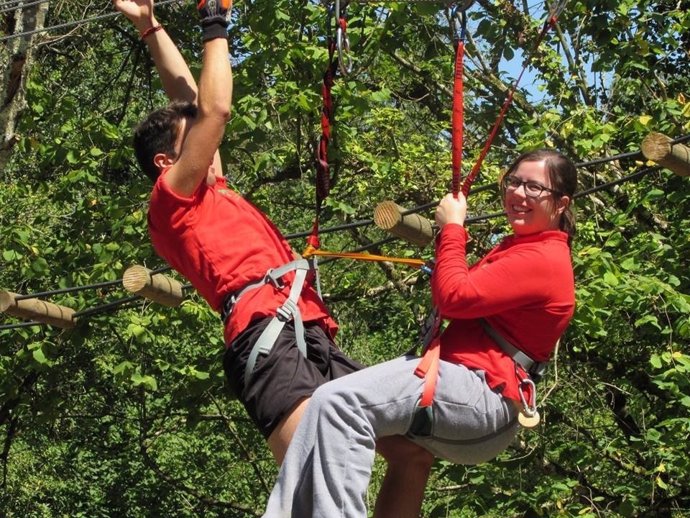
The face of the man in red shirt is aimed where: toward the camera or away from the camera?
away from the camera

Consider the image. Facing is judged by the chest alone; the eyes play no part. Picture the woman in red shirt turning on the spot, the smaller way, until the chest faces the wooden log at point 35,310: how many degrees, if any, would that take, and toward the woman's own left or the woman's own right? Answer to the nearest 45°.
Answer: approximately 45° to the woman's own right

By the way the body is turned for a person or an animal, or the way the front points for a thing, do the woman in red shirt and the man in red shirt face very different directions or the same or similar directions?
very different directions

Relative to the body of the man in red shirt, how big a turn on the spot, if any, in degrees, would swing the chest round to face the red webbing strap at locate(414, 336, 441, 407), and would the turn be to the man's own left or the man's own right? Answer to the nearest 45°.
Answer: approximately 45° to the man's own right

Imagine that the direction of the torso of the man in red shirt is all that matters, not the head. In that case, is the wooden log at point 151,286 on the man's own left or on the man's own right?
on the man's own left

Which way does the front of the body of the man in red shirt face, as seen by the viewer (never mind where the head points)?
to the viewer's right

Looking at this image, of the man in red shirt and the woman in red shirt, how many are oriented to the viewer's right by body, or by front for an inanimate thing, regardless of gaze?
1

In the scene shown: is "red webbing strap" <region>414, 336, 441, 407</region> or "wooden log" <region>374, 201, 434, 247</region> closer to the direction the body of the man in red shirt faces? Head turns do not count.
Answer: the red webbing strap

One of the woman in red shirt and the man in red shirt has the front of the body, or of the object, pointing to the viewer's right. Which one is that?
the man in red shirt

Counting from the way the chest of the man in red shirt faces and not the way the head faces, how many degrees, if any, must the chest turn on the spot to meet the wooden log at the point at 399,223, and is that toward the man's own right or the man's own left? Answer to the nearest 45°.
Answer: approximately 45° to the man's own left

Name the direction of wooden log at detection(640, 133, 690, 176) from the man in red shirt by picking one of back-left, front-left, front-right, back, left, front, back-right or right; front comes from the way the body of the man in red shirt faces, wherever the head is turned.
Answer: front-left

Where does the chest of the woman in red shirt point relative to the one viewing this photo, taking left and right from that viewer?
facing to the left of the viewer

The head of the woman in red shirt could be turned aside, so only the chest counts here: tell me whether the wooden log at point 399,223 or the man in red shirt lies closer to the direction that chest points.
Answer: the man in red shirt
